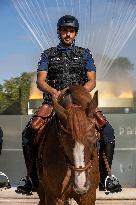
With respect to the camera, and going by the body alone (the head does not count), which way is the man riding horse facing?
toward the camera

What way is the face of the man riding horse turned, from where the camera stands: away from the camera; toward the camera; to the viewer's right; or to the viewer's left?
toward the camera

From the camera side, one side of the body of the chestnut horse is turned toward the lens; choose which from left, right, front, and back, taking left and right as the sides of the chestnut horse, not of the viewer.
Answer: front
